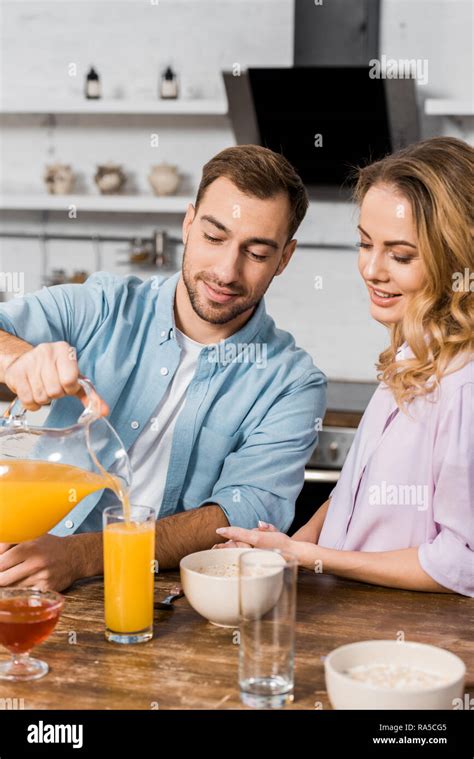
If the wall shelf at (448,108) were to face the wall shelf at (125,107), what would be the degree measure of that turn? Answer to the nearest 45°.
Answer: approximately 90° to its right

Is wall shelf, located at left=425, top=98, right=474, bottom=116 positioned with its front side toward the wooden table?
yes

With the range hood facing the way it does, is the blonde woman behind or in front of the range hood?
in front

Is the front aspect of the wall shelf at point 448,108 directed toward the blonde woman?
yes

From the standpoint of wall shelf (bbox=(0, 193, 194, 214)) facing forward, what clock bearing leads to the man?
The man is roughly at 12 o'clock from the wall shelf.

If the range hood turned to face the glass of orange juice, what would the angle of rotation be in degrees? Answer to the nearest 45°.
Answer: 0° — it already faces it

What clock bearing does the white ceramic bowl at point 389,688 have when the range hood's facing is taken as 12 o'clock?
The white ceramic bowl is roughly at 12 o'clock from the range hood.

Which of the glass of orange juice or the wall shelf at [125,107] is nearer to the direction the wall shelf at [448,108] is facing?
the glass of orange juice
